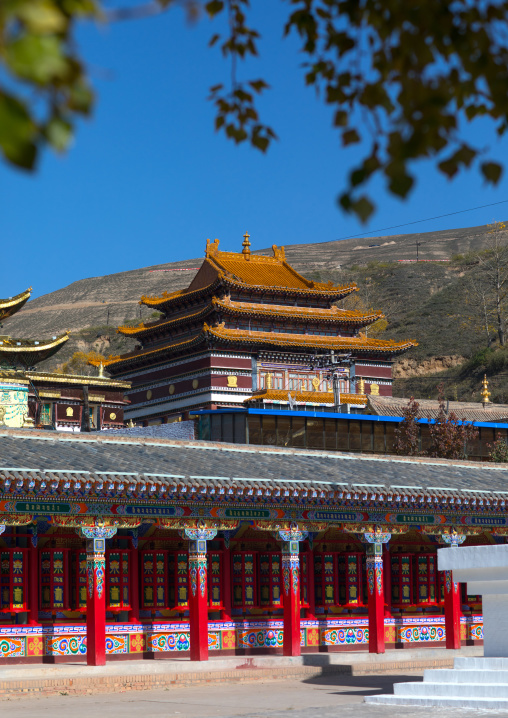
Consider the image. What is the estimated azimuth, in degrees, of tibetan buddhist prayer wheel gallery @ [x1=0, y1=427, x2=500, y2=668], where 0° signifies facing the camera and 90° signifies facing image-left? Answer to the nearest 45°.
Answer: approximately 315°
